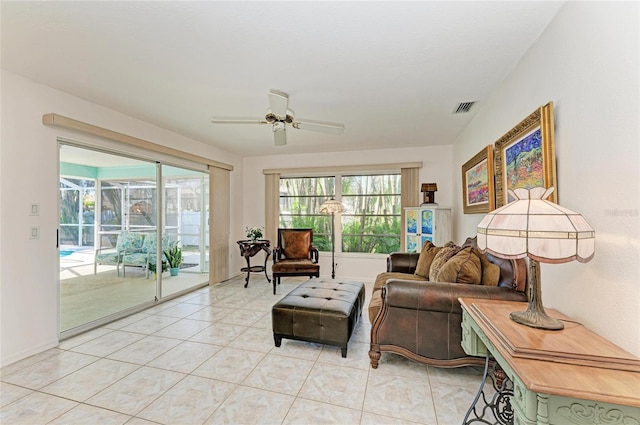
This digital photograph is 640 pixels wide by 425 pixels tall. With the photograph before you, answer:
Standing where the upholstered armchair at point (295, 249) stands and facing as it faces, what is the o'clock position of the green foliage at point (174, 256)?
The green foliage is roughly at 3 o'clock from the upholstered armchair.

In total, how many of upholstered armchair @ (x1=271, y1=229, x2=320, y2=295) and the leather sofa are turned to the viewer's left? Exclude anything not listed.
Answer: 1

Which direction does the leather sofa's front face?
to the viewer's left

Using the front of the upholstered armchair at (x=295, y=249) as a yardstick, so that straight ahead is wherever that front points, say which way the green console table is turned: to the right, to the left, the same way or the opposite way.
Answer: to the right

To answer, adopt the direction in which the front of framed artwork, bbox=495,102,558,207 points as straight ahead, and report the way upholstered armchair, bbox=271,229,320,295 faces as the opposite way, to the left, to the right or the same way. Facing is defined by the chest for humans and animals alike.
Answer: to the left

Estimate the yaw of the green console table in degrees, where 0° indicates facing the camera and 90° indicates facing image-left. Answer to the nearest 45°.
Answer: approximately 45°

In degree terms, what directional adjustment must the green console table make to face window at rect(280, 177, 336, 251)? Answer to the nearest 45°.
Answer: approximately 90° to its right

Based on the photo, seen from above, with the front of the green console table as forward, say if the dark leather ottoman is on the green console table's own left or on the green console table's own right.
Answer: on the green console table's own right

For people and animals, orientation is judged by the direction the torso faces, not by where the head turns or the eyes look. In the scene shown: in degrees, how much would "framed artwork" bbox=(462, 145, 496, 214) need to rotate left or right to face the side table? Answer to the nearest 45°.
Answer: approximately 45° to its right
